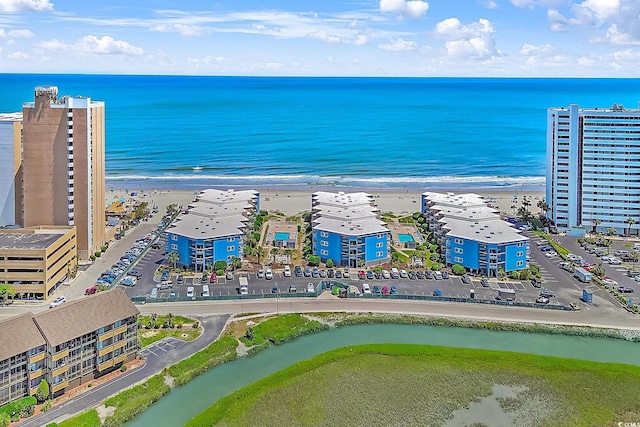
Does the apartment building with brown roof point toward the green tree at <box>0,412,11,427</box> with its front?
no

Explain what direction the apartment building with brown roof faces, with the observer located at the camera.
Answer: facing the viewer and to the right of the viewer

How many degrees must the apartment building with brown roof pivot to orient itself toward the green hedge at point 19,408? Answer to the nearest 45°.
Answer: approximately 90° to its right
